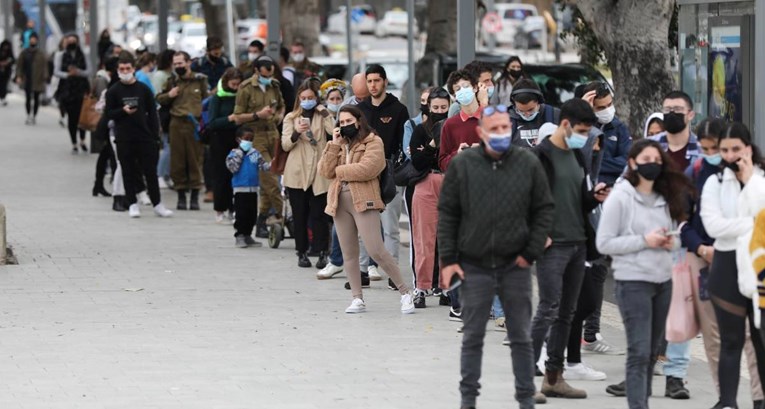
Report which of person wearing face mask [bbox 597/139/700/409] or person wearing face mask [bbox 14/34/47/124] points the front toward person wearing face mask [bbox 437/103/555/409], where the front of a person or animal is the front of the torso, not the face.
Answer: person wearing face mask [bbox 14/34/47/124]

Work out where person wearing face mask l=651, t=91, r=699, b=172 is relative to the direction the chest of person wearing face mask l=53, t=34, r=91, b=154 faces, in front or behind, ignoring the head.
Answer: in front

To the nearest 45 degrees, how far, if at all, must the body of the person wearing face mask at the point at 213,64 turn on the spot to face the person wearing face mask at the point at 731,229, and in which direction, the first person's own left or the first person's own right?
0° — they already face them

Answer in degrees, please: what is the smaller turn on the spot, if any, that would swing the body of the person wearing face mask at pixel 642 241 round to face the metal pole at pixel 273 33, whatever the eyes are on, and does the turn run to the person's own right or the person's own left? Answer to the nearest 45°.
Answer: approximately 180°

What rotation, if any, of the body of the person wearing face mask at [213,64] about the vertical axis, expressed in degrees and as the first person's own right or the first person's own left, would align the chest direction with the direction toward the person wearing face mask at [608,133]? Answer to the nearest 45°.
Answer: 0° — they already face them

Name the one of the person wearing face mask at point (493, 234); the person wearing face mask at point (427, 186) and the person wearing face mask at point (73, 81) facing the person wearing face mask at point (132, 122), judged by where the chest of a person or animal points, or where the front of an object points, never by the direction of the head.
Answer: the person wearing face mask at point (73, 81)

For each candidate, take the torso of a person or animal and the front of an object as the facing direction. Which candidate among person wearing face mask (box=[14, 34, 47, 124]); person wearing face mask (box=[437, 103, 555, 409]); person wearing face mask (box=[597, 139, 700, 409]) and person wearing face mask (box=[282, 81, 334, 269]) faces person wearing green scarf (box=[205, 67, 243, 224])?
person wearing face mask (box=[14, 34, 47, 124])

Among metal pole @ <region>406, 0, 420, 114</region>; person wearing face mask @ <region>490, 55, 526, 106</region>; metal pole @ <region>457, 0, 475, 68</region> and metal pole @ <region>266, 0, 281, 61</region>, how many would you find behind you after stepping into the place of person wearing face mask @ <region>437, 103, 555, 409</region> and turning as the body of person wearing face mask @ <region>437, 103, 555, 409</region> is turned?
4

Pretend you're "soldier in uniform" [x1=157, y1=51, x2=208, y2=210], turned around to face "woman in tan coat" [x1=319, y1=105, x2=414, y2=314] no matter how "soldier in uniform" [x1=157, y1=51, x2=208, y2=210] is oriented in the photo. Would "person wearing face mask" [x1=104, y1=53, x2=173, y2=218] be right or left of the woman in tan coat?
right

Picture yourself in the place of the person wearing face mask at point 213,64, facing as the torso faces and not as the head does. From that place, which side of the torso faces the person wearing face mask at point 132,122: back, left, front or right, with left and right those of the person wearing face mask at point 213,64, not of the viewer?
front

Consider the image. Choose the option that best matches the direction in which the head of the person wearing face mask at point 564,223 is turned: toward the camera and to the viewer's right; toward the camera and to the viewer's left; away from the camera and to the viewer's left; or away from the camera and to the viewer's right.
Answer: toward the camera and to the viewer's right
